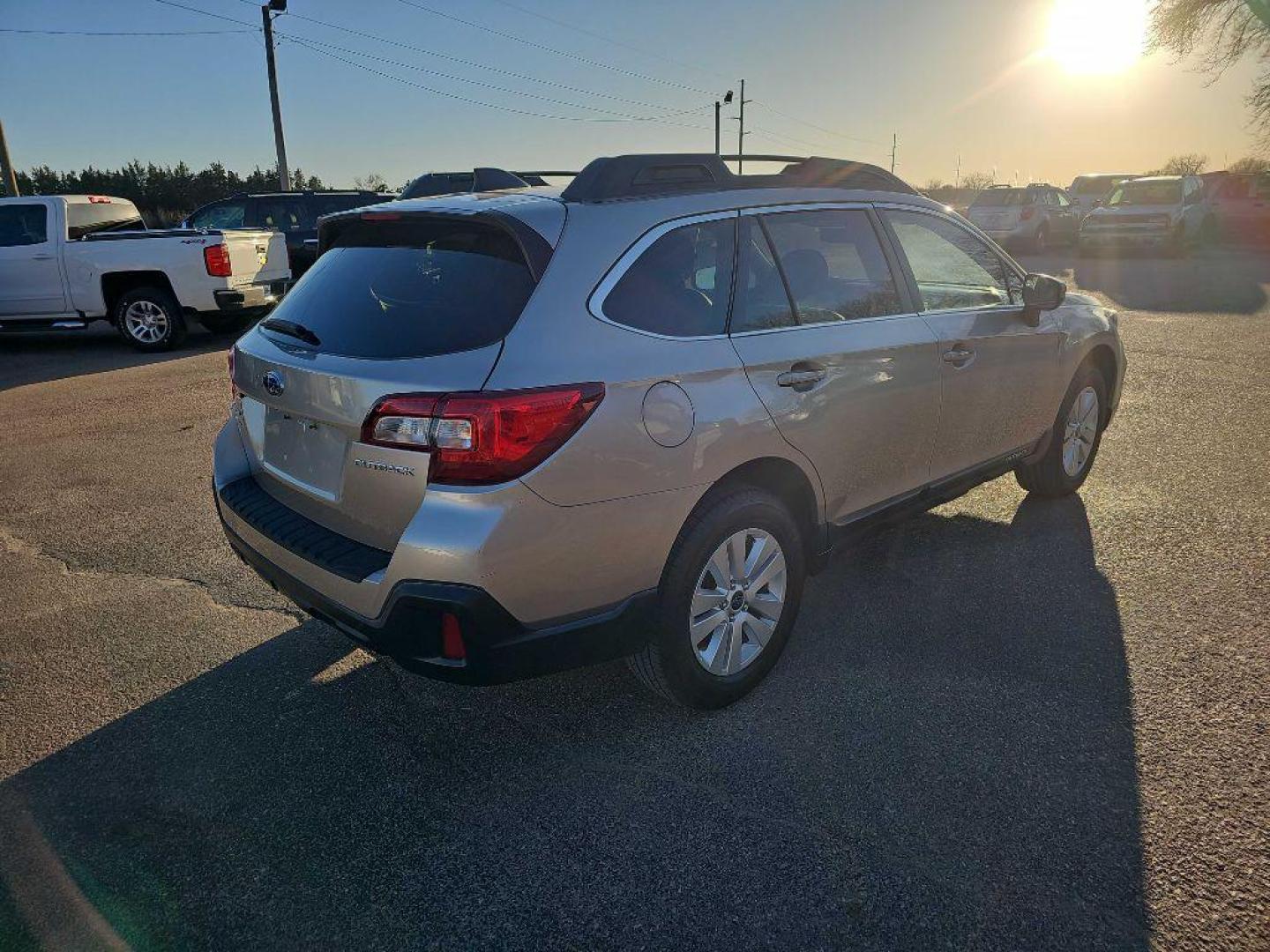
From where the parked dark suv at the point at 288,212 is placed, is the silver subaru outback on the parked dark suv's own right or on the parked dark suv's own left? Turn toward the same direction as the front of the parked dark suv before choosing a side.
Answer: on the parked dark suv's own left

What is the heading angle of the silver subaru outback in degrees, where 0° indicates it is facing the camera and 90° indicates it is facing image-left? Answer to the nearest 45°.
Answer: approximately 225°

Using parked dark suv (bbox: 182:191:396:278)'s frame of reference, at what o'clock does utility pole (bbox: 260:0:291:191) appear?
The utility pole is roughly at 3 o'clock from the parked dark suv.

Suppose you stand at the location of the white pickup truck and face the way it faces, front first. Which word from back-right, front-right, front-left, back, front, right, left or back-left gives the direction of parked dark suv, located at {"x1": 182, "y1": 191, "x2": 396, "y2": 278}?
right

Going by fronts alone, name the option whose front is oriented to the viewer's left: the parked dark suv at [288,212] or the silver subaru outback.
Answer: the parked dark suv

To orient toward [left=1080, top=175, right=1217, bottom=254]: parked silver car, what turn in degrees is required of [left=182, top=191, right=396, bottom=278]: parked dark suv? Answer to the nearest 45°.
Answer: approximately 180°

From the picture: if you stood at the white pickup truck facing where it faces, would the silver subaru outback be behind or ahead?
behind

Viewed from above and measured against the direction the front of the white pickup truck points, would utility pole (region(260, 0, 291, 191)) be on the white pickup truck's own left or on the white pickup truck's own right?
on the white pickup truck's own right

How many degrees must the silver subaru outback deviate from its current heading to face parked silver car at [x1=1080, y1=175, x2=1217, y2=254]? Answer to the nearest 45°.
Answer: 0° — it already faces it

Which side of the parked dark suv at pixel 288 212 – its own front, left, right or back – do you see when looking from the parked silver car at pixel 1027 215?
back

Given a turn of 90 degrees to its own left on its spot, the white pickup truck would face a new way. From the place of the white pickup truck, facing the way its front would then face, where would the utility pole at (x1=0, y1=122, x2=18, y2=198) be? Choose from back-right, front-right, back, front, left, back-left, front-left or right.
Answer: back-right

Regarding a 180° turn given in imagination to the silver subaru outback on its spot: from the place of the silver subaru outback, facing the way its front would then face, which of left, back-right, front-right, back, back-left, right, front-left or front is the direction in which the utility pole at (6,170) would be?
right

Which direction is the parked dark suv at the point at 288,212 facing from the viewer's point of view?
to the viewer's left

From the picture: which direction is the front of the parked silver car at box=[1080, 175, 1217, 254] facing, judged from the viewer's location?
facing the viewer and to the left of the viewer

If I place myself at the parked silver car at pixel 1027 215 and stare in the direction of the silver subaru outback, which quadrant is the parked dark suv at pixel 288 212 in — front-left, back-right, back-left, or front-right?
front-right

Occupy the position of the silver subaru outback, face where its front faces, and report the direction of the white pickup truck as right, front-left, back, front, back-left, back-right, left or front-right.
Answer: left

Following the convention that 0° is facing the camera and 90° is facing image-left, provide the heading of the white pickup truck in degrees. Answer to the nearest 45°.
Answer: approximately 135°

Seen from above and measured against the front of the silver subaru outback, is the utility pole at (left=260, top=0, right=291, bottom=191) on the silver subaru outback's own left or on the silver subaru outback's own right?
on the silver subaru outback's own left

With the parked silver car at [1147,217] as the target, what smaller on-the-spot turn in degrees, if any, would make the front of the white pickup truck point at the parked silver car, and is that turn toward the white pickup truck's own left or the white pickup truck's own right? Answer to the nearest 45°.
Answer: approximately 135° to the white pickup truck's own right
